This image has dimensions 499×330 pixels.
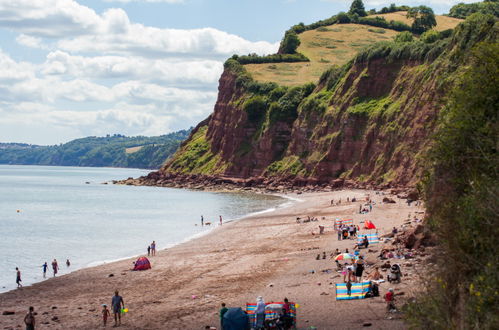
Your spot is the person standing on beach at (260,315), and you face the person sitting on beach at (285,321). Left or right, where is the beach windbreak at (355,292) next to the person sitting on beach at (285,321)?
left

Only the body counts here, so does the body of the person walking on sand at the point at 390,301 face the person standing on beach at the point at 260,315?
no

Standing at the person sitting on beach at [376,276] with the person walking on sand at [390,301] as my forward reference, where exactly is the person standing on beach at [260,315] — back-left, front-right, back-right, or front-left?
front-right

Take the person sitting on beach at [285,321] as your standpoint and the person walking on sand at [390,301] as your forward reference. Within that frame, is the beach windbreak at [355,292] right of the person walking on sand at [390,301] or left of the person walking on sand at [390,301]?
left

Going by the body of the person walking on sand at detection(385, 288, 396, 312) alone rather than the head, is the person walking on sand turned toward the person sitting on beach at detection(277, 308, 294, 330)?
no
